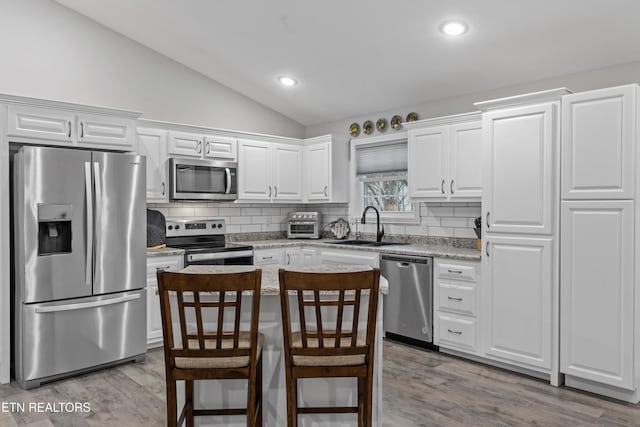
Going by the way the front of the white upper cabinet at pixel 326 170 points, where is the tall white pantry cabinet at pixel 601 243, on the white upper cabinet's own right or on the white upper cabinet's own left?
on the white upper cabinet's own left

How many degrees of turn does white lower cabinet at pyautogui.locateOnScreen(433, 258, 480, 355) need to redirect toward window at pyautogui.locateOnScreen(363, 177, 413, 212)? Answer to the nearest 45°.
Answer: approximately 90° to its right

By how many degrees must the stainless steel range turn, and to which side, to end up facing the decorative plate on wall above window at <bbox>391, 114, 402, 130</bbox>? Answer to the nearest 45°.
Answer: approximately 45° to its left

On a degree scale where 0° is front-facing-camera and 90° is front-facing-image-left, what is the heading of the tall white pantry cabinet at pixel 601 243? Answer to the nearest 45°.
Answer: approximately 45°

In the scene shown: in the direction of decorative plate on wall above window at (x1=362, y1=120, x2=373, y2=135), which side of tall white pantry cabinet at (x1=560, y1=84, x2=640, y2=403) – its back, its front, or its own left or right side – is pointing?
right

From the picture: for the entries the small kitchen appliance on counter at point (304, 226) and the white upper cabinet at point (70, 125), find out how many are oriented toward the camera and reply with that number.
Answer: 2

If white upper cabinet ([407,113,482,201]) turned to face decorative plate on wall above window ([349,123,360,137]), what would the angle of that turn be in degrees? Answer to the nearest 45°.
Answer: approximately 90° to its right

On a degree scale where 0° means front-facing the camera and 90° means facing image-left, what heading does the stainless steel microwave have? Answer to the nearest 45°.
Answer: approximately 315°

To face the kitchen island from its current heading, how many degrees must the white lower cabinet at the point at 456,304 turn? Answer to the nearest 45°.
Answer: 0° — it already faces it
